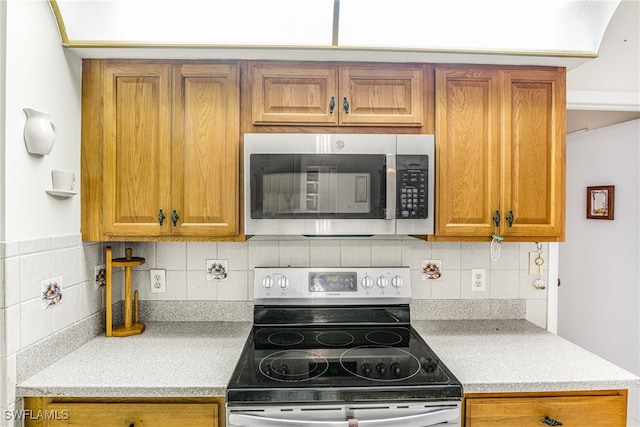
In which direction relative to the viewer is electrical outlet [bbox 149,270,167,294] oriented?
toward the camera

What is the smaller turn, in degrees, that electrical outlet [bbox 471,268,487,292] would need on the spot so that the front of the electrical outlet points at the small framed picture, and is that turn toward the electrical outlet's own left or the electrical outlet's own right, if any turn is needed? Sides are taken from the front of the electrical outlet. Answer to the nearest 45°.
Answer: approximately 135° to the electrical outlet's own left

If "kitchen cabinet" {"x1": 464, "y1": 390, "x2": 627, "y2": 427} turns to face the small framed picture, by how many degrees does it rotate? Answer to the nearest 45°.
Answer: approximately 180°

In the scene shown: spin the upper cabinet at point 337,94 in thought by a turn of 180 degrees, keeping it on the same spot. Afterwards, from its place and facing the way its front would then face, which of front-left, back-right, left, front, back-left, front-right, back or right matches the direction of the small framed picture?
front-right

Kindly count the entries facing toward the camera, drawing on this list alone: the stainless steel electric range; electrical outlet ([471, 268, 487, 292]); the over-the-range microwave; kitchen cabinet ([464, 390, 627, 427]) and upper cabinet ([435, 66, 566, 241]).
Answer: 5

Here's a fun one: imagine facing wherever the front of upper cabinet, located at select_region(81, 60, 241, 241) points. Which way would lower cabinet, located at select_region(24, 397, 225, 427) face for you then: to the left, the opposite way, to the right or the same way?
the same way

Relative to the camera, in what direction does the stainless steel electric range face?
facing the viewer

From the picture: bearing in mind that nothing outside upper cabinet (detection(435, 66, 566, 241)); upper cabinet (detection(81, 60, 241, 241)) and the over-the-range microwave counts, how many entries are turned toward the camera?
3

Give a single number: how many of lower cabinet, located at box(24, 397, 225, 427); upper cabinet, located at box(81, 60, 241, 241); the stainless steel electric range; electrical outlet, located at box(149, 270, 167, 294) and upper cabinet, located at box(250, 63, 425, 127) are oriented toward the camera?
5

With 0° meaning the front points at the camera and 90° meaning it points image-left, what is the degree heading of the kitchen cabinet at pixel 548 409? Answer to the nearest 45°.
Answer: approximately 0°

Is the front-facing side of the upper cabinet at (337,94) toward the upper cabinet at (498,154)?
no

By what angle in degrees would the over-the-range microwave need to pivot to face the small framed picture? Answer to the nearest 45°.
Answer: approximately 135° to its left

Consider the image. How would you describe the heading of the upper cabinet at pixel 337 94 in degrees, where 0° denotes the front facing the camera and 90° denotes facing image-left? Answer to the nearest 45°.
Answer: approximately 0°
